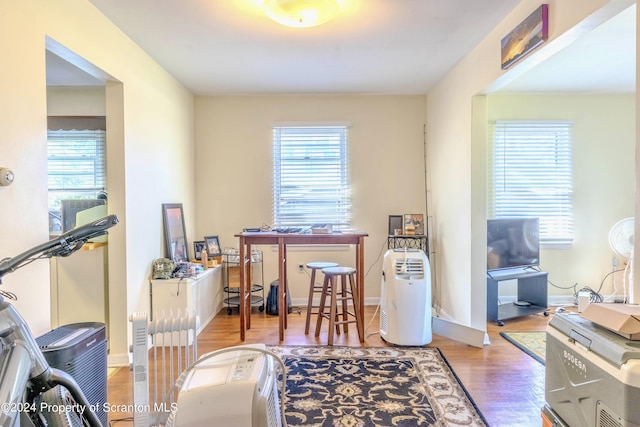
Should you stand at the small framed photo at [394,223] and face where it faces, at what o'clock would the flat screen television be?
The flat screen television is roughly at 9 o'clock from the small framed photo.

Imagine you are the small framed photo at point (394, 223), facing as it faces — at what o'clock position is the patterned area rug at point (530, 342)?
The patterned area rug is roughly at 10 o'clock from the small framed photo.

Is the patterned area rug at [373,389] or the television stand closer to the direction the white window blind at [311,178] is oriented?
the patterned area rug

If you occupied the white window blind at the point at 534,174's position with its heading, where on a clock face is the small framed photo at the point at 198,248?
The small framed photo is roughly at 2 o'clock from the white window blind.

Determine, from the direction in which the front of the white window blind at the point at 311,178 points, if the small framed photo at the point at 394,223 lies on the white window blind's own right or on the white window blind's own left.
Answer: on the white window blind's own left

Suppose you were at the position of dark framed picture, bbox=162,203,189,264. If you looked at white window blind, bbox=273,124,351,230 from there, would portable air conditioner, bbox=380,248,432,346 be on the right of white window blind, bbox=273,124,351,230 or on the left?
right
